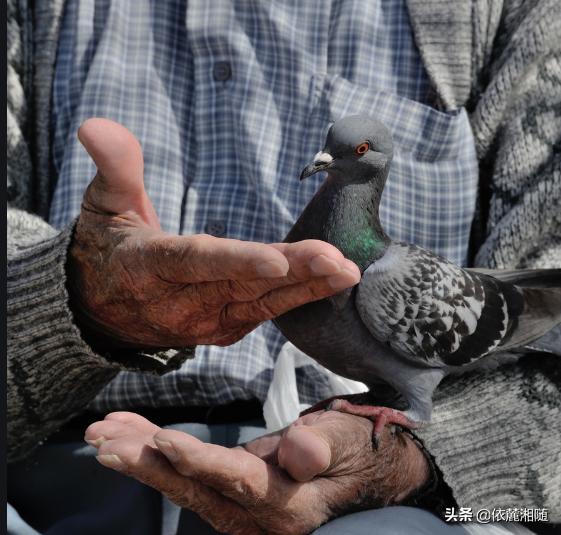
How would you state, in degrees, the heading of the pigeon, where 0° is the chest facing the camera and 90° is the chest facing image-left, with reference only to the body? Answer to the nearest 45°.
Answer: approximately 90°
